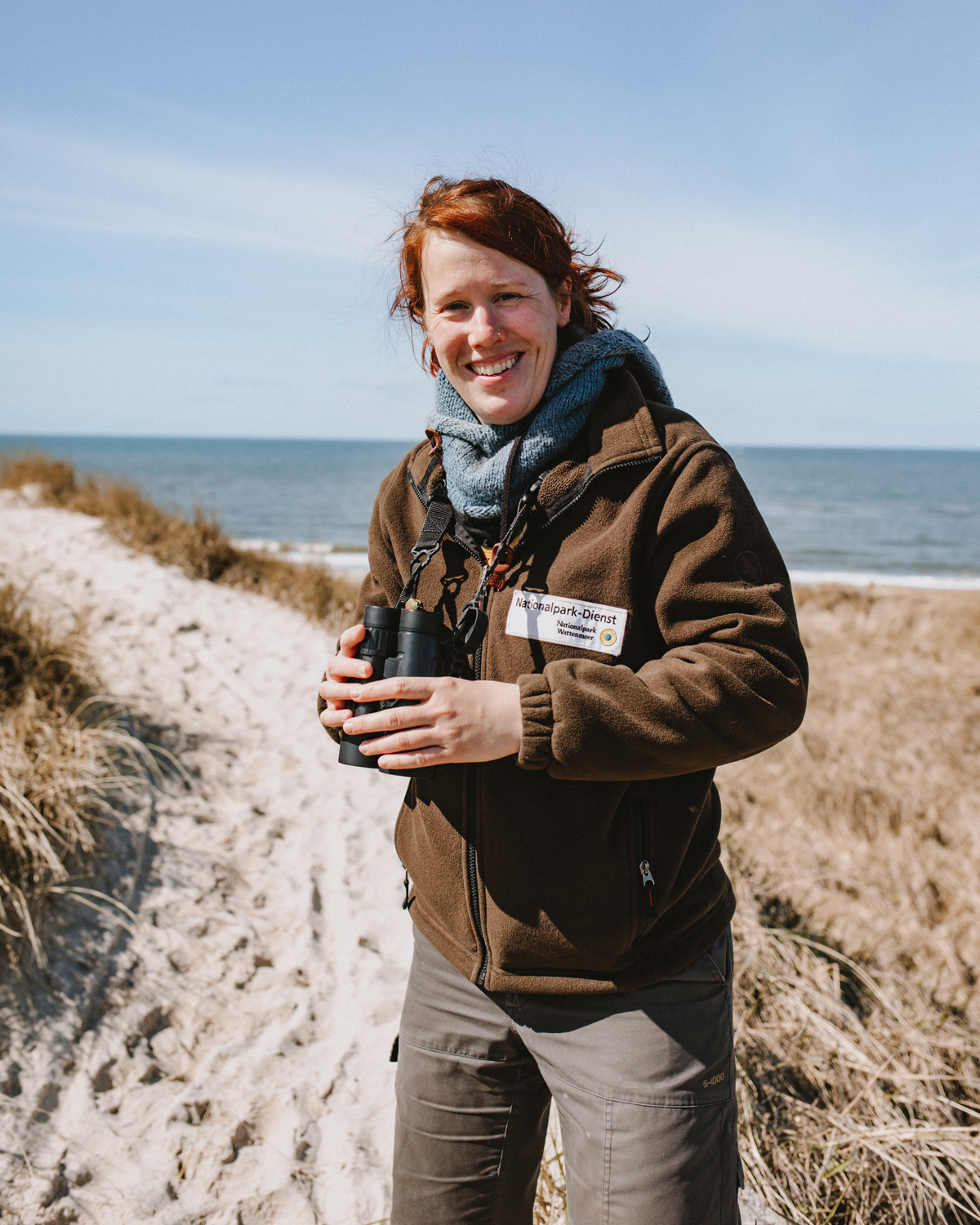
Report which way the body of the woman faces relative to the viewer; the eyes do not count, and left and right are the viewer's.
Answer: facing the viewer and to the left of the viewer
